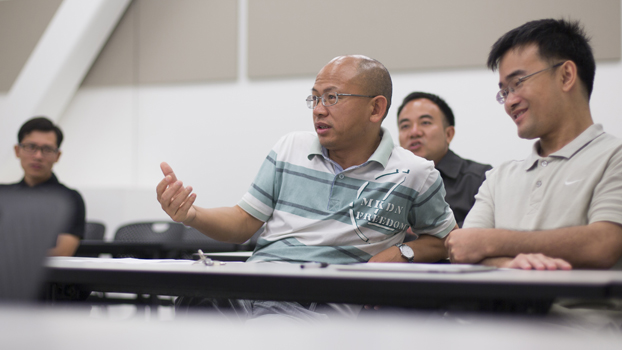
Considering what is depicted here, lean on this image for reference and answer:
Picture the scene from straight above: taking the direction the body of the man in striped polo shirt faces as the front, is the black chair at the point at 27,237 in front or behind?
in front

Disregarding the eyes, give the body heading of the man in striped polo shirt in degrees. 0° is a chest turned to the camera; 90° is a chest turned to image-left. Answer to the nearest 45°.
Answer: approximately 45°

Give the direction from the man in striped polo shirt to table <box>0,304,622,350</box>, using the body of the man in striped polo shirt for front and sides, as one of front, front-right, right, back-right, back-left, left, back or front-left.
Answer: front-left

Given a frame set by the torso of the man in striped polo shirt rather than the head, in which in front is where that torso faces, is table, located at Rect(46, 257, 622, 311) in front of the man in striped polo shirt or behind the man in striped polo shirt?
in front

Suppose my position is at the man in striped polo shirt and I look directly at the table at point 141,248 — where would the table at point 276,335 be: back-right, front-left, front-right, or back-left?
back-left

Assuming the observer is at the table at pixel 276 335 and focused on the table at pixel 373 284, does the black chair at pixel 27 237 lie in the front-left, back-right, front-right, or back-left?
front-left

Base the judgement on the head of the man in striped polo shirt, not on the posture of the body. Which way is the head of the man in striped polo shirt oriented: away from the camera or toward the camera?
toward the camera

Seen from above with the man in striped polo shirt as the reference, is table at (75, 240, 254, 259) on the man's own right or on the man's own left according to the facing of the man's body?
on the man's own right

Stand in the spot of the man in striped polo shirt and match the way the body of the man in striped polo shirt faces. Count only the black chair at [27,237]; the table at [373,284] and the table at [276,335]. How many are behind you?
0
